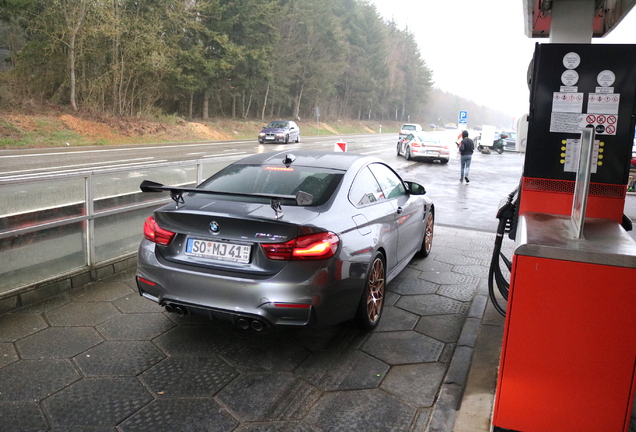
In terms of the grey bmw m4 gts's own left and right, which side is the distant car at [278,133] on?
on its left

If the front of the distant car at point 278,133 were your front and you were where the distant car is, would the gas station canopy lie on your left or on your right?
on your left

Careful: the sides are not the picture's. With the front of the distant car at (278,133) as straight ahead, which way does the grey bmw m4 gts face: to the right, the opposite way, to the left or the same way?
the opposite way

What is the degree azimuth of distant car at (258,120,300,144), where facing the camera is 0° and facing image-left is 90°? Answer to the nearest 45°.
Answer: approximately 45°

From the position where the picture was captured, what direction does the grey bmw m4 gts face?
facing away from the viewer and to the right of the viewer

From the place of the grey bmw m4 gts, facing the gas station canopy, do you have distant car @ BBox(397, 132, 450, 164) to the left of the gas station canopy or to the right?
left

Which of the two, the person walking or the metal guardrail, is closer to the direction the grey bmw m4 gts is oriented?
the person walking

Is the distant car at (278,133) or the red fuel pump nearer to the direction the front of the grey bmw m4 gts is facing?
the distant car
